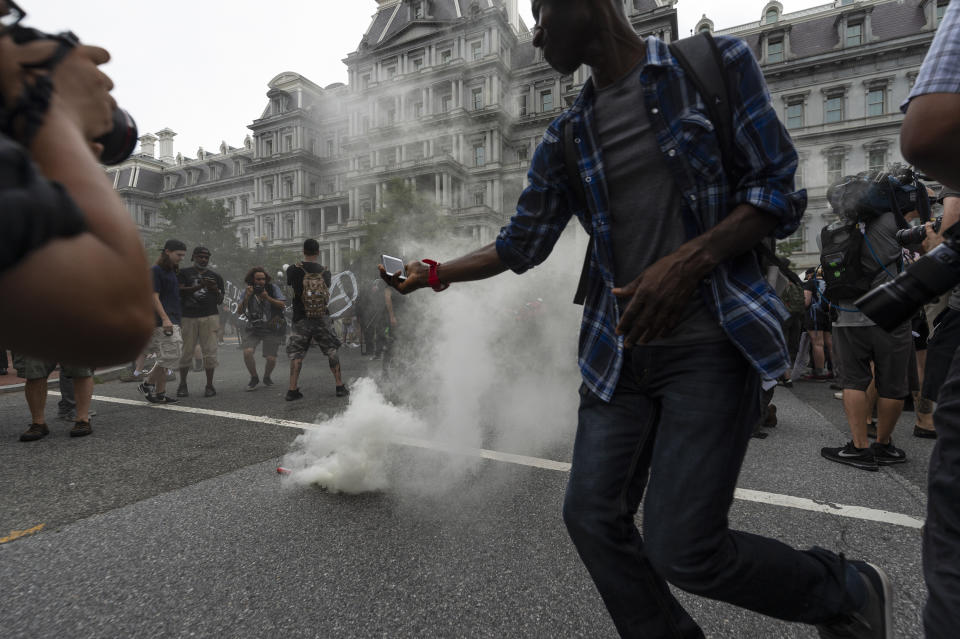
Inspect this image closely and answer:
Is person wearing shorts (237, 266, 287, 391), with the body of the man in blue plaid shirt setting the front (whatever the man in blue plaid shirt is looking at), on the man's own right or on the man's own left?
on the man's own right

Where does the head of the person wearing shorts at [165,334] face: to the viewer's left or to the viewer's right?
to the viewer's right

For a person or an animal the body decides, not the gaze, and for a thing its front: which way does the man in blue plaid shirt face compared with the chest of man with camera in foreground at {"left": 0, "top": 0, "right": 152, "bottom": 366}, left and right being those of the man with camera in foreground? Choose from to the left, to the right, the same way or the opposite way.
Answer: the opposite way

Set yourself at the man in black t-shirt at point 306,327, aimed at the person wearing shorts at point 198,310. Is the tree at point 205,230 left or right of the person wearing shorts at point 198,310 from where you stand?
right

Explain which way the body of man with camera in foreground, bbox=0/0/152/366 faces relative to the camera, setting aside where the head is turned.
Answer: to the viewer's right

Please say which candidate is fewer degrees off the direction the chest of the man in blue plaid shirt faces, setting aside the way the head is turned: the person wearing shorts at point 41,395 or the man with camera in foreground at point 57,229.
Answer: the man with camera in foreground

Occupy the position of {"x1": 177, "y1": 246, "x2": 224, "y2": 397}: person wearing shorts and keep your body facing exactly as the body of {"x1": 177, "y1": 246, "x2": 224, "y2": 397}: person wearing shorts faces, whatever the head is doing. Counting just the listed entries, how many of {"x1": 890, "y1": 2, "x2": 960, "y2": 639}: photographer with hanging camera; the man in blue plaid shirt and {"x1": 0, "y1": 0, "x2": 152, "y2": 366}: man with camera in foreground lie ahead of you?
3

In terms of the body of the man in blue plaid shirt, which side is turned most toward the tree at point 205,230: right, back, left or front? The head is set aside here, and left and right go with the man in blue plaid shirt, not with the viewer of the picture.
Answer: right

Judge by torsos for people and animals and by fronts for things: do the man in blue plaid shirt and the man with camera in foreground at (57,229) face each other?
yes

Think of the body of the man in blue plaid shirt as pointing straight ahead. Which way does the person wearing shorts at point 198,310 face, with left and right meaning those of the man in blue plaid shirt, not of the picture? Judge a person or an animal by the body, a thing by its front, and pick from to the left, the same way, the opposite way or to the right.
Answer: to the left

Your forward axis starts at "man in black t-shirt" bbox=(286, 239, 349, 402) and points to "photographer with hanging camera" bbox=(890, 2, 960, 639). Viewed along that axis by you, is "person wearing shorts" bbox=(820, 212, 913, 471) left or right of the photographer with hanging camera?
left
